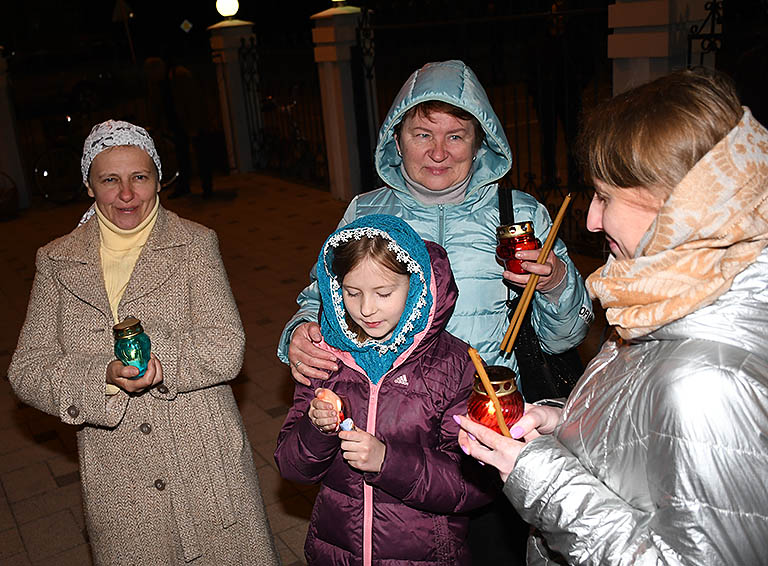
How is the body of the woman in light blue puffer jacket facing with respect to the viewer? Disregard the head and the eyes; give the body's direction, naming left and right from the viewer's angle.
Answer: facing the viewer

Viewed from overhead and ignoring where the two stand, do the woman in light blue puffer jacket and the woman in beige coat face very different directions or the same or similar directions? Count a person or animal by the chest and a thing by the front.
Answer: same or similar directions

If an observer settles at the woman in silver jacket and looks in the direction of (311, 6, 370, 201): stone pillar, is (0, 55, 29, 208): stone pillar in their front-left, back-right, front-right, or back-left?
front-left

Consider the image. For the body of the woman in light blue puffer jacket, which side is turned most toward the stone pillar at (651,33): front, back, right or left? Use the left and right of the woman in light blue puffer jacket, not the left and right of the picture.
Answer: back

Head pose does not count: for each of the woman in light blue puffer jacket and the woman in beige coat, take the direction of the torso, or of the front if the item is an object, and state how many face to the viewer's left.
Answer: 0

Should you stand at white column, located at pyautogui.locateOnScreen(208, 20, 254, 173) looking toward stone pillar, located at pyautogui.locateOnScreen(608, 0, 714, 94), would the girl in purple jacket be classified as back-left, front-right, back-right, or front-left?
front-right

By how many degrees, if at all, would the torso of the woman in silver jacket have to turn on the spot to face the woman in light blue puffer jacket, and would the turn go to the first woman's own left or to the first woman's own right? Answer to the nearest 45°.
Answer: approximately 45° to the first woman's own right

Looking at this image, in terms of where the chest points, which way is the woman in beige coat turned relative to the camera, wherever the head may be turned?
toward the camera

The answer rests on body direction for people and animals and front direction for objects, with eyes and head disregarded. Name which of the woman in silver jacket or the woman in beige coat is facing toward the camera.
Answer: the woman in beige coat

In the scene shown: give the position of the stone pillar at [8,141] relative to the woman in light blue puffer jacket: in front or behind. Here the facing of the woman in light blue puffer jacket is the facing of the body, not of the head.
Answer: behind

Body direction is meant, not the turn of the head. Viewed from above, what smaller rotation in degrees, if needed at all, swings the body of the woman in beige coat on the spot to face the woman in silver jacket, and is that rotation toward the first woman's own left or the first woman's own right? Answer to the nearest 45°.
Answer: approximately 45° to the first woman's own left

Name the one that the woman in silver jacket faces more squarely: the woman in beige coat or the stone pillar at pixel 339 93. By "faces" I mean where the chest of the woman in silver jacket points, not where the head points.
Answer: the woman in beige coat

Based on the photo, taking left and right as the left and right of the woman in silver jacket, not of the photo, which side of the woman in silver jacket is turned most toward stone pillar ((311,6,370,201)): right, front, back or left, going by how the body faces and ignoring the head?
right

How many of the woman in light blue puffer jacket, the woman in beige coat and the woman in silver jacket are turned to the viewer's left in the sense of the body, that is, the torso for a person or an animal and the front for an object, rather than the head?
1

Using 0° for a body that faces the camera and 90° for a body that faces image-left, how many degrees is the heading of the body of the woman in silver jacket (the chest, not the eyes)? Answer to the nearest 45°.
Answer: approximately 90°

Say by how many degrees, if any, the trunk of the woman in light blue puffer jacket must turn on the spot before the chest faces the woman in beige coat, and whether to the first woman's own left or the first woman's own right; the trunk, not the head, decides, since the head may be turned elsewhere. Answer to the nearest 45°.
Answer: approximately 90° to the first woman's own right
